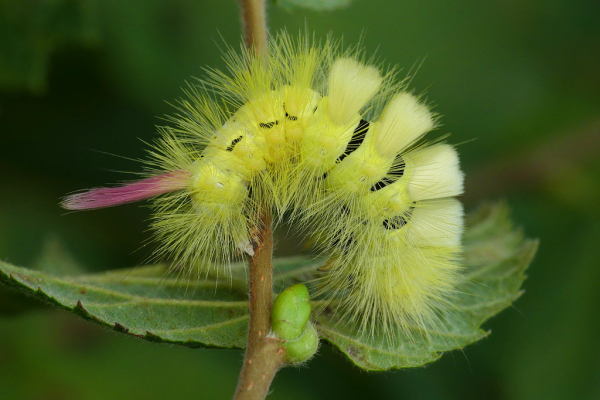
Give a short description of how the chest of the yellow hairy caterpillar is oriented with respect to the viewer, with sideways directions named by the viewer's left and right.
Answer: facing to the right of the viewer
